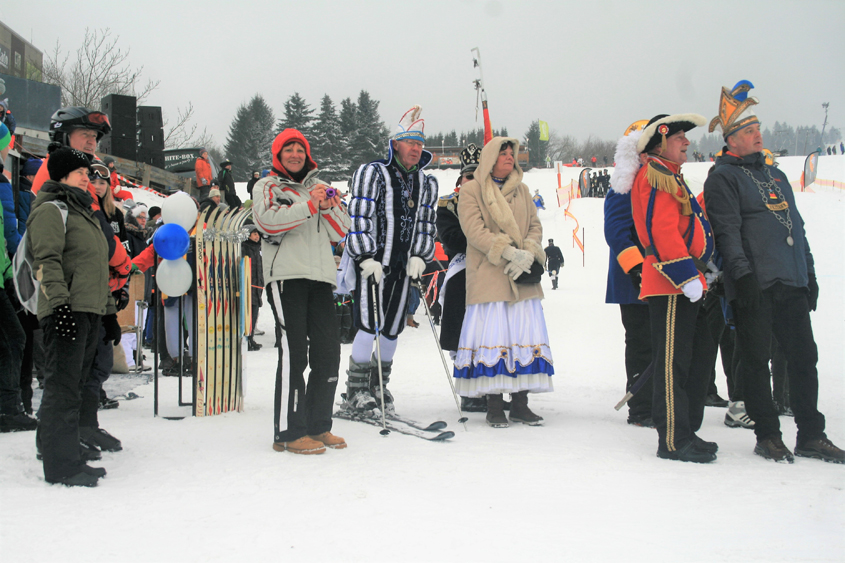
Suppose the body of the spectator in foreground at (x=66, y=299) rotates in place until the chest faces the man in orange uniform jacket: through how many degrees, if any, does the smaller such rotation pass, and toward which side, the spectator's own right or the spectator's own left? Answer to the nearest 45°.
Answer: approximately 45° to the spectator's own left

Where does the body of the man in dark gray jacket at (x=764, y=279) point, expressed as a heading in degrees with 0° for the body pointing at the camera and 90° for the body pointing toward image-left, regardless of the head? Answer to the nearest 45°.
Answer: approximately 315°

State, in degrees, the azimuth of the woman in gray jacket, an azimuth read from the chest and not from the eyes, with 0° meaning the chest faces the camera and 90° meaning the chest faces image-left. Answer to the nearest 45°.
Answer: approximately 315°

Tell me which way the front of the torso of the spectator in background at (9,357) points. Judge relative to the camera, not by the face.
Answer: to the viewer's right
